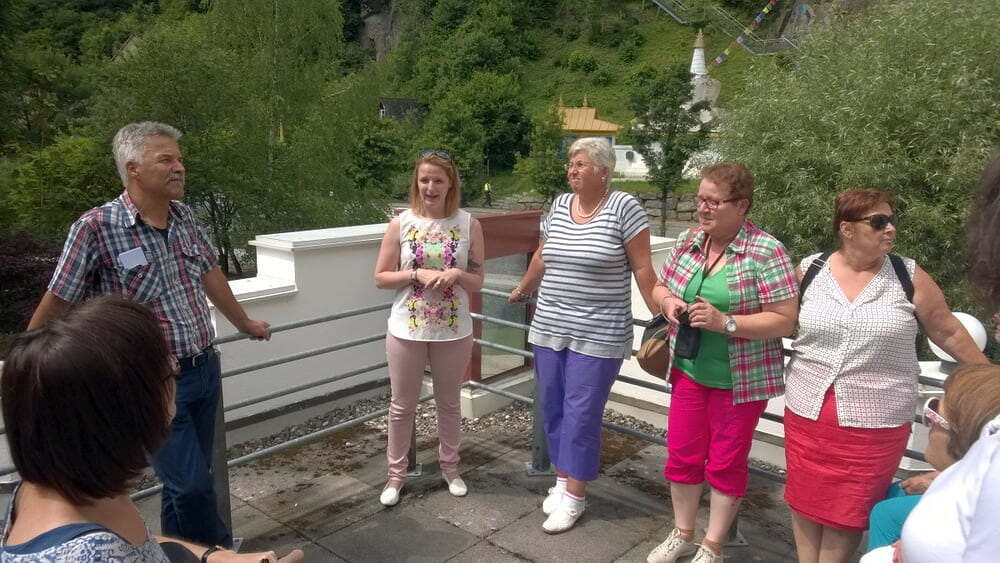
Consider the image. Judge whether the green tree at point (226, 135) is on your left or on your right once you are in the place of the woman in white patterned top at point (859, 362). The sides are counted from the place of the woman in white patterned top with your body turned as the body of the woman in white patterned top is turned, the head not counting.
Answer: on your right

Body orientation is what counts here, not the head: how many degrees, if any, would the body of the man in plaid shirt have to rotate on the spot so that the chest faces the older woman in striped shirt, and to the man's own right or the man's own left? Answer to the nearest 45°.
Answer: approximately 45° to the man's own left

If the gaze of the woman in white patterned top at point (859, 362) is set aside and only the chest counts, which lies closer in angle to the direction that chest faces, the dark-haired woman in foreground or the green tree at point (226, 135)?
the dark-haired woman in foreground

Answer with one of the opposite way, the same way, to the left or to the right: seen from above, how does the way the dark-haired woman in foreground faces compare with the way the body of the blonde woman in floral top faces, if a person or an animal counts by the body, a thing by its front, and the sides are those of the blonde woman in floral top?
the opposite way

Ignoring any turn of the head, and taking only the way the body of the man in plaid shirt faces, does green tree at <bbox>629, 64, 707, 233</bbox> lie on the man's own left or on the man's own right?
on the man's own left

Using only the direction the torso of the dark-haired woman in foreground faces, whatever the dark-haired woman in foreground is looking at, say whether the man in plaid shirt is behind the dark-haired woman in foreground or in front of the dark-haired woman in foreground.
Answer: in front

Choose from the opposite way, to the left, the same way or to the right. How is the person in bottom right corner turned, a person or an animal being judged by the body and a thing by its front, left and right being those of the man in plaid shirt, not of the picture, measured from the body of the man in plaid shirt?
the opposite way

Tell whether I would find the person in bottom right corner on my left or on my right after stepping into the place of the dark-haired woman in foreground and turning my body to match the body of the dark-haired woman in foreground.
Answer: on my right

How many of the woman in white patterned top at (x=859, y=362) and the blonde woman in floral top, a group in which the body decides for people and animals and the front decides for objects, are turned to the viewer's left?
0

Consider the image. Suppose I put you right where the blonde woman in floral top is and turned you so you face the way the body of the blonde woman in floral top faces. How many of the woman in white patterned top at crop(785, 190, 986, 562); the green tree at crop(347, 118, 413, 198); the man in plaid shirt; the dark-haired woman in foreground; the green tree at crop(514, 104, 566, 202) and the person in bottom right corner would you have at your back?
2

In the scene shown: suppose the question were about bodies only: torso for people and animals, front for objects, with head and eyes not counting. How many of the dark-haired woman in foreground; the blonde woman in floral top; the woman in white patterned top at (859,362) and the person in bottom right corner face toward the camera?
2

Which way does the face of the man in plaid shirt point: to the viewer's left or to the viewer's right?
to the viewer's right

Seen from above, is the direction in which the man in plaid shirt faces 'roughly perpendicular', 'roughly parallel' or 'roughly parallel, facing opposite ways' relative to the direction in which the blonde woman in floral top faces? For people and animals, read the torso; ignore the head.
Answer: roughly perpendicular

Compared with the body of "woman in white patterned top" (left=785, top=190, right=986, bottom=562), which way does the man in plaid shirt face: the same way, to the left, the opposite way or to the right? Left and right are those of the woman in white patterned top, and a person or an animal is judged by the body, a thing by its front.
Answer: to the left
